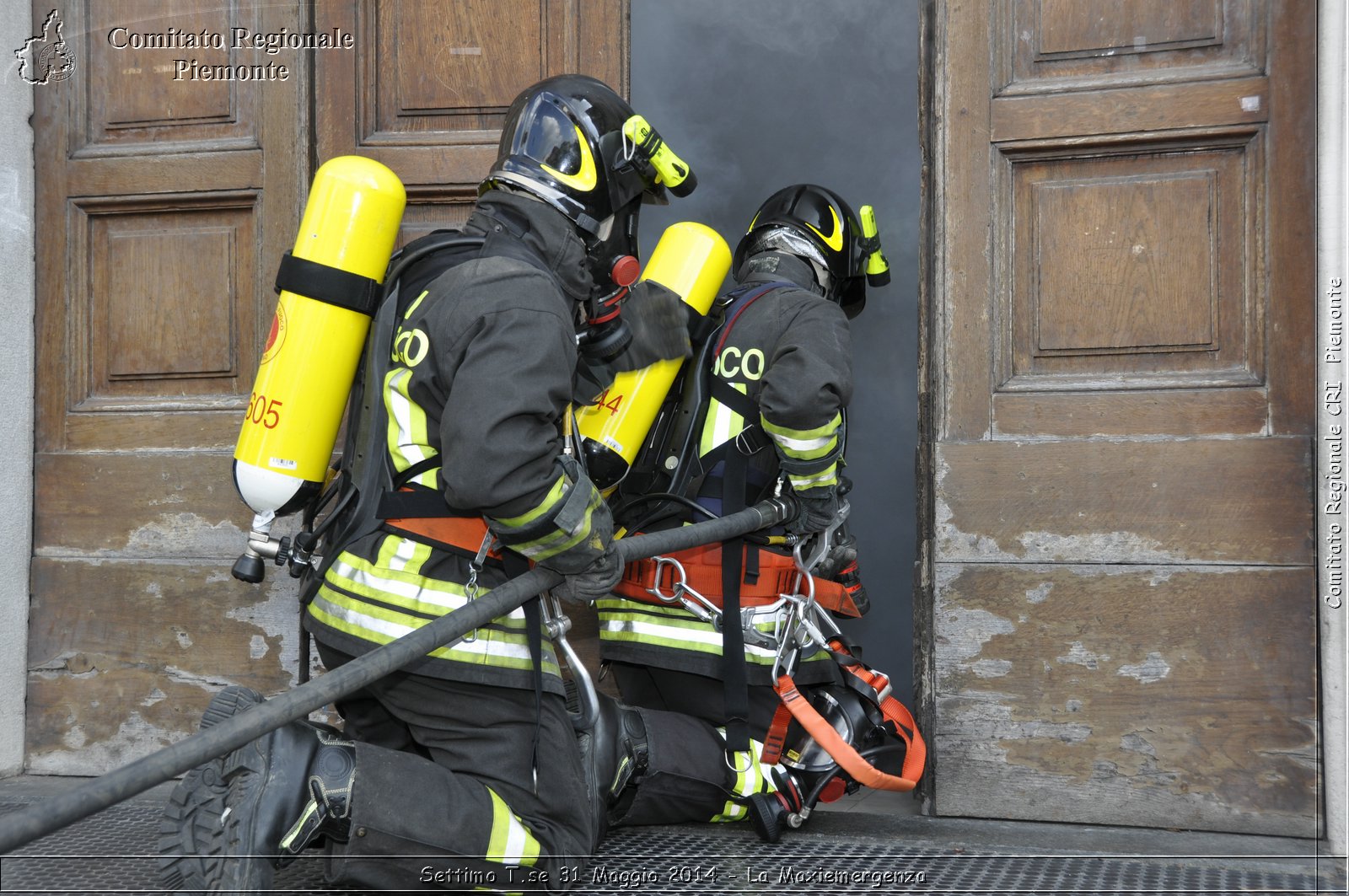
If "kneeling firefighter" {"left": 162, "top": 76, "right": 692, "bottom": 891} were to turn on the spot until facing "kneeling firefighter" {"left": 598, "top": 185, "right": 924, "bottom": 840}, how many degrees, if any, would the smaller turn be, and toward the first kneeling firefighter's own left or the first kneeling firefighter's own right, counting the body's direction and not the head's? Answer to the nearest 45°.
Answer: approximately 45° to the first kneeling firefighter's own left

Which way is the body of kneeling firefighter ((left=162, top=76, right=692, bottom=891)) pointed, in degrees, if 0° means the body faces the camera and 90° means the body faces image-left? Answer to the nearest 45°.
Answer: approximately 270°

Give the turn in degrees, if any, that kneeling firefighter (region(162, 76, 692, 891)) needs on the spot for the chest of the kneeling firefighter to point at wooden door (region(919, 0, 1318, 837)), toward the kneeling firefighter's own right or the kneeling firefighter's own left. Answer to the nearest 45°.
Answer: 0° — they already face it

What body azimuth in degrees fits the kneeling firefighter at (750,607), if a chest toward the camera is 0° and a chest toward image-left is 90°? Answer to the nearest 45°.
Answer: approximately 225°

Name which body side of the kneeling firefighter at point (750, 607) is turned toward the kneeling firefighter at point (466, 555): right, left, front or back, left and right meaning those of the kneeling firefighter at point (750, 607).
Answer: back

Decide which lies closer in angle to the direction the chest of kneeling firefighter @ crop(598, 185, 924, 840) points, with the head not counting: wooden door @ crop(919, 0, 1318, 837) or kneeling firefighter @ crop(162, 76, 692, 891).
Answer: the wooden door

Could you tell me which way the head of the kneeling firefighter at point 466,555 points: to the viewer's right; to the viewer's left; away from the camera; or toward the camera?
to the viewer's right

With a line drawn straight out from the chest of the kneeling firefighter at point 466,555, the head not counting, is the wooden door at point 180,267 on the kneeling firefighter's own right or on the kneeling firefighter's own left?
on the kneeling firefighter's own left
